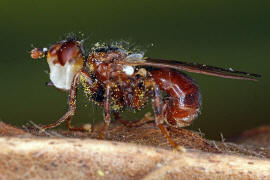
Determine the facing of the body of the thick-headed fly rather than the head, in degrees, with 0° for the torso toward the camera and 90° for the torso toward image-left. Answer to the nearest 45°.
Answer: approximately 90°
